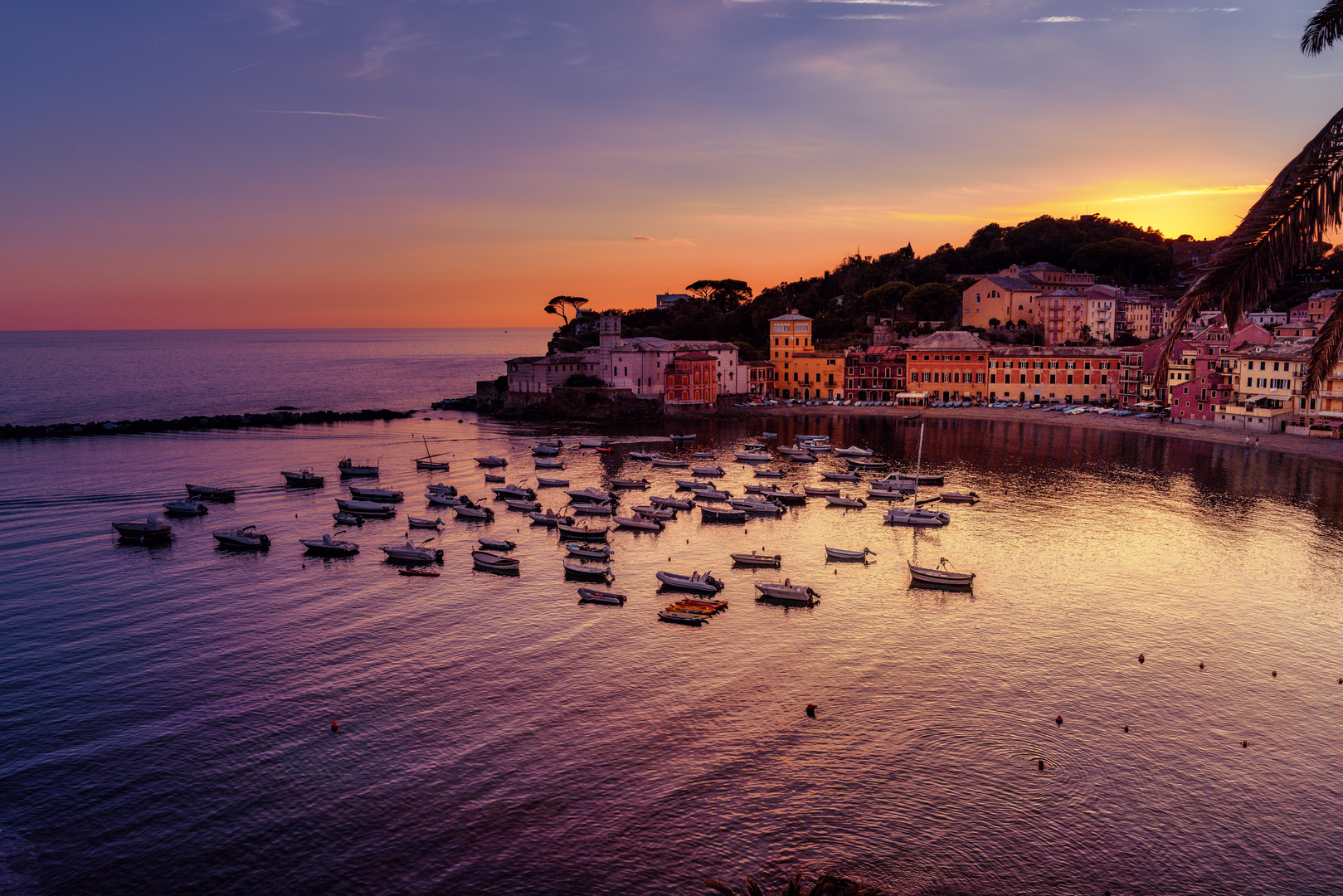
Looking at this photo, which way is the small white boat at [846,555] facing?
to the viewer's left

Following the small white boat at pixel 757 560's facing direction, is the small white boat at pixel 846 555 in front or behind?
behind

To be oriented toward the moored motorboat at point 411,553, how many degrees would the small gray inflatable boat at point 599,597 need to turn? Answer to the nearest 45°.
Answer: approximately 45° to its right

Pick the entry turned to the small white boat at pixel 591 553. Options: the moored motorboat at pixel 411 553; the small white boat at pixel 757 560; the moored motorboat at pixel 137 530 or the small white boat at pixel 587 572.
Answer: the small white boat at pixel 757 560

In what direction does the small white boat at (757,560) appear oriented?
to the viewer's left

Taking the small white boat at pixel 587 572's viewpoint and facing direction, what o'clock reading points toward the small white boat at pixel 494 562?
the small white boat at pixel 494 562 is roughly at 1 o'clock from the small white boat at pixel 587 572.

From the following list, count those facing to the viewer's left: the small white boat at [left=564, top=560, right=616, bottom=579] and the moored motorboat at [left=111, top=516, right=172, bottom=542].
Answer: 2

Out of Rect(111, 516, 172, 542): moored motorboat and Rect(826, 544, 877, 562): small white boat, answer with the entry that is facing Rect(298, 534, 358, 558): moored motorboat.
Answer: the small white boat

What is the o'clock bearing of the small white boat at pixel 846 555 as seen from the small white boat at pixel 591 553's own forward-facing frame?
the small white boat at pixel 846 555 is roughly at 6 o'clock from the small white boat at pixel 591 553.
